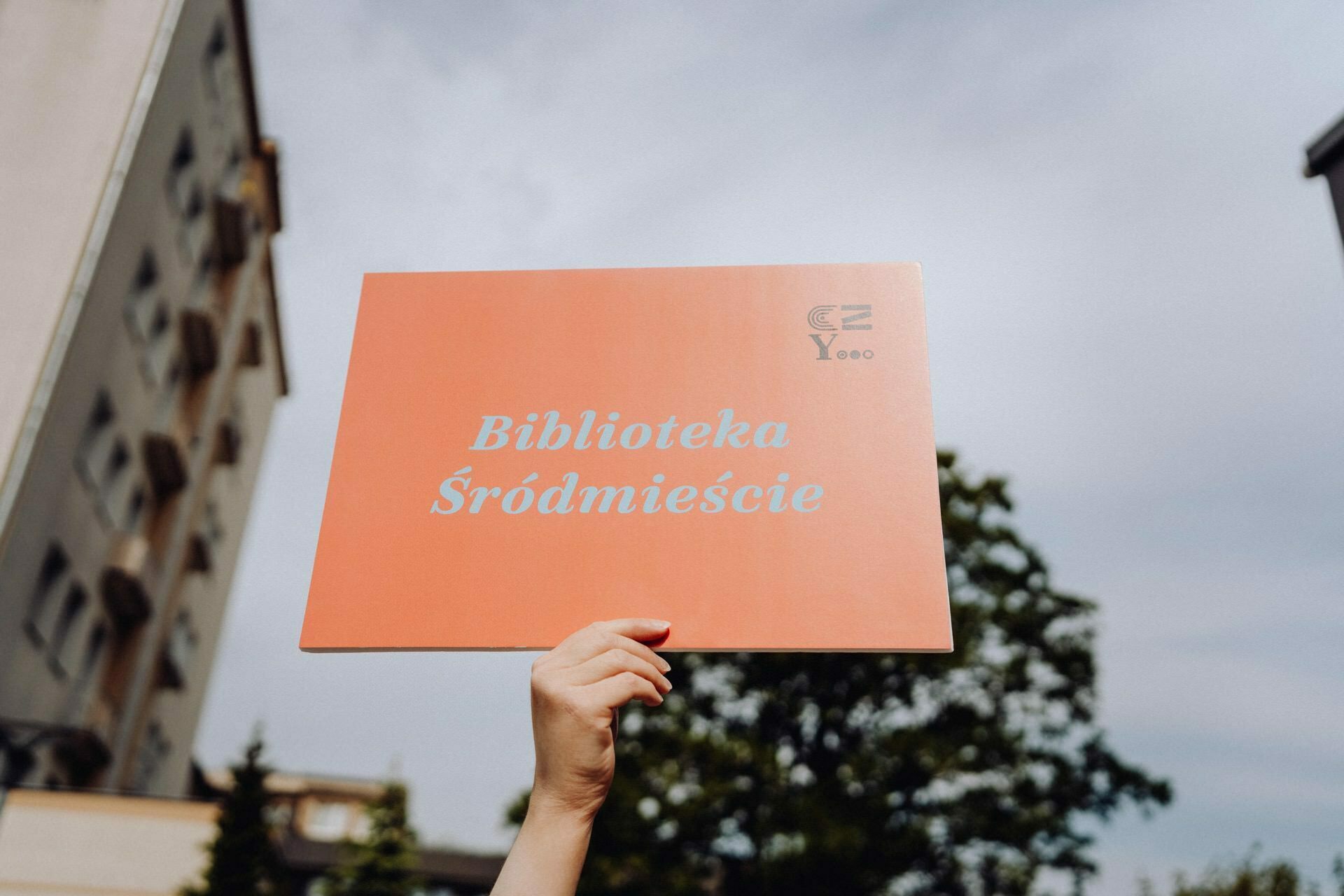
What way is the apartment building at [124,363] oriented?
to the viewer's right

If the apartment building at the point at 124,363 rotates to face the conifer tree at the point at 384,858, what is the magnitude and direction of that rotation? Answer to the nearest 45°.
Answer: approximately 45° to its left

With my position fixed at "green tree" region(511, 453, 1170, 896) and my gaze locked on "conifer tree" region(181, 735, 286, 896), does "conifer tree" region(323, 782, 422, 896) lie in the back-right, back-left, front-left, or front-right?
front-right

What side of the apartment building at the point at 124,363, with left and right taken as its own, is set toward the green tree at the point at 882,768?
front
